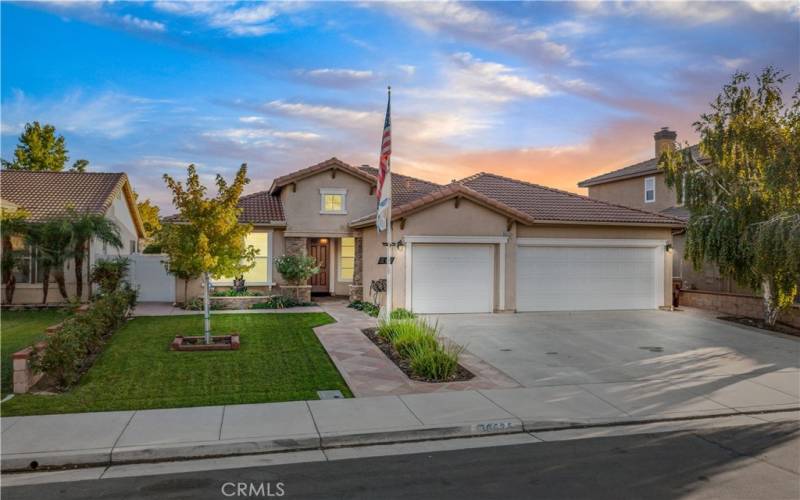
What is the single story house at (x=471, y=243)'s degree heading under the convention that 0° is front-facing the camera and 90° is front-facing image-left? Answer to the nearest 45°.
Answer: approximately 0°

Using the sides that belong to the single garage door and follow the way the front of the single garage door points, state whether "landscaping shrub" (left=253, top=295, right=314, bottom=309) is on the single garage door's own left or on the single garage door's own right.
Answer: on the single garage door's own right

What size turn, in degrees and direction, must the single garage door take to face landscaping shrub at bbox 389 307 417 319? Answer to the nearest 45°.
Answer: approximately 45° to its right

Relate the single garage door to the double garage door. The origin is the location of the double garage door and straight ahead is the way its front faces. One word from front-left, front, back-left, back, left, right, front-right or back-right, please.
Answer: front-right

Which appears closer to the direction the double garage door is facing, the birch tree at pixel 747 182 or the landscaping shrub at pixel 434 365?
the landscaping shrub

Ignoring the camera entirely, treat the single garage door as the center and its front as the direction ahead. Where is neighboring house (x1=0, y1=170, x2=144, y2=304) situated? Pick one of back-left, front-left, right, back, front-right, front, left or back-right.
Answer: right

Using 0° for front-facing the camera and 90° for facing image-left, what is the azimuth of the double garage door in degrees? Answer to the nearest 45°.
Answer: approximately 0°

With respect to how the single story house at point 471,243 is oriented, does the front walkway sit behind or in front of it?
in front

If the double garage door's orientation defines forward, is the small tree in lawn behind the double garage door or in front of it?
in front

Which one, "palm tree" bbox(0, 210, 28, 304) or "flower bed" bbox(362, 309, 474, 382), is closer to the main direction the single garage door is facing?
the flower bed

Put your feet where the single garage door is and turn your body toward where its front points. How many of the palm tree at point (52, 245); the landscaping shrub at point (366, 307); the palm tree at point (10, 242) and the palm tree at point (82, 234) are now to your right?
4

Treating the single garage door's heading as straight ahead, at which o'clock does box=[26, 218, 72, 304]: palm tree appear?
The palm tree is roughly at 3 o'clock from the single garage door.
